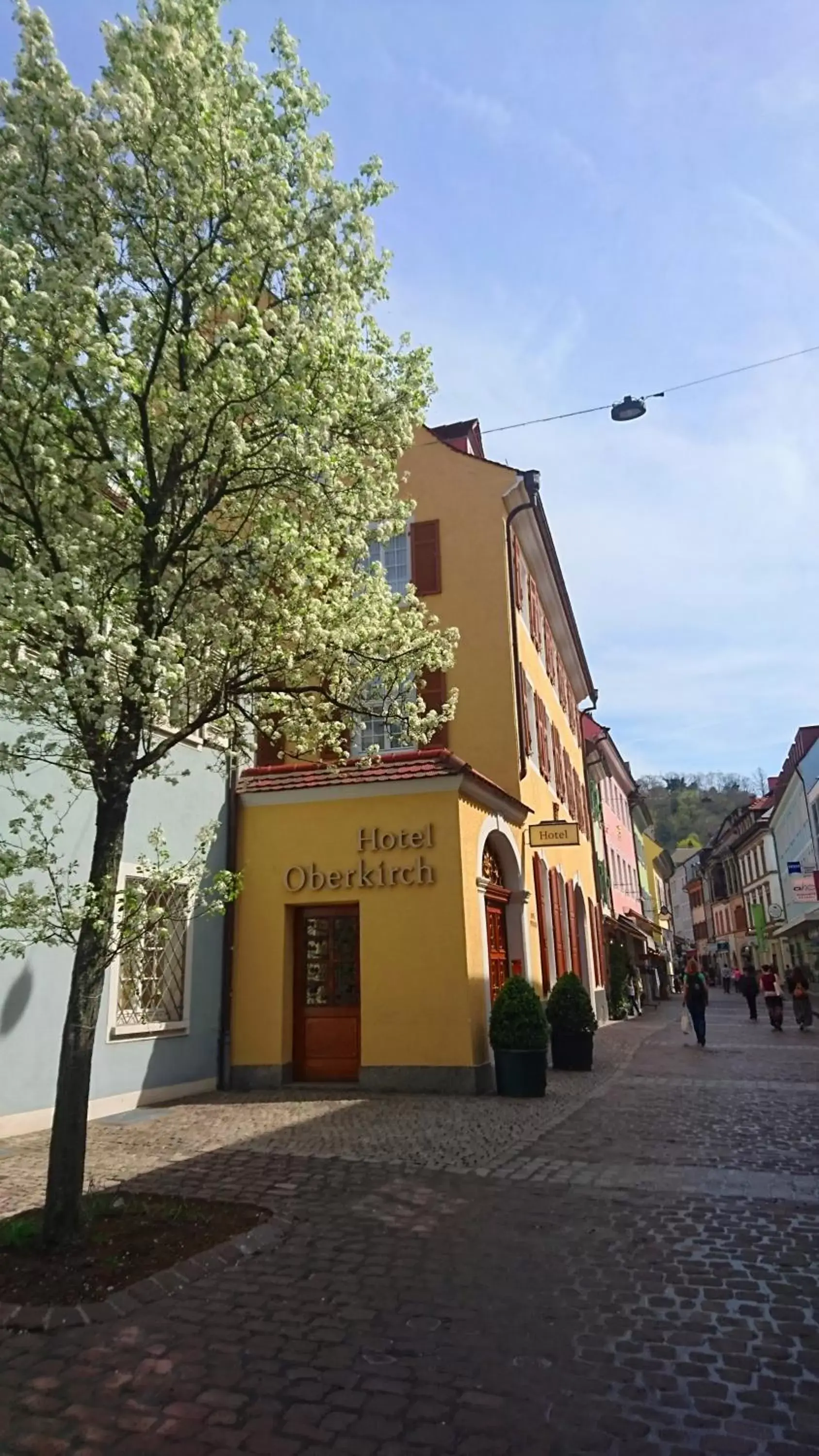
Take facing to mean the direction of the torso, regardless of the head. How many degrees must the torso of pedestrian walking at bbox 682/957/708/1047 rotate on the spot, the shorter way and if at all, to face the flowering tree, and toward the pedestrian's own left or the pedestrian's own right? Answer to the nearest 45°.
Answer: approximately 180°

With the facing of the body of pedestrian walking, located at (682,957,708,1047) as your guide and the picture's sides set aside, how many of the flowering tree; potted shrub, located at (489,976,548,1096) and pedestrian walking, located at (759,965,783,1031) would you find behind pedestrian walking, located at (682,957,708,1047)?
2

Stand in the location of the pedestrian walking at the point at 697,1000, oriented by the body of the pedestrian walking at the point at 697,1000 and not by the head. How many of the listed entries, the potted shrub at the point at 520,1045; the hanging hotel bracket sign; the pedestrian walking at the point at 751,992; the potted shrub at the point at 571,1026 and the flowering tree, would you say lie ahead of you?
1

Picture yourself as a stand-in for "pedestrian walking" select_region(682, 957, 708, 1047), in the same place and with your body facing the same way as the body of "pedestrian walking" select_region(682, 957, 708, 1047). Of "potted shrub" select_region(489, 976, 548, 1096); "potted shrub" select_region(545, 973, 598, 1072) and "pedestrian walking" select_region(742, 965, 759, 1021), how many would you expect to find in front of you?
1

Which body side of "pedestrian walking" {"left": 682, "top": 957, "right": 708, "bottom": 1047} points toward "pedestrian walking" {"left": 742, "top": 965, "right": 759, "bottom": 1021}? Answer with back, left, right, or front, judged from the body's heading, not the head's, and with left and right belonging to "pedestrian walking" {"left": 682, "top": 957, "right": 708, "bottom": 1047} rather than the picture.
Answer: front

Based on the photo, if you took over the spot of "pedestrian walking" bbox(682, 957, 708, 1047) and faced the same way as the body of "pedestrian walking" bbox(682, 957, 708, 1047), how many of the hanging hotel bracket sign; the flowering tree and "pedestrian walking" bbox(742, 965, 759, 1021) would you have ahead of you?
1

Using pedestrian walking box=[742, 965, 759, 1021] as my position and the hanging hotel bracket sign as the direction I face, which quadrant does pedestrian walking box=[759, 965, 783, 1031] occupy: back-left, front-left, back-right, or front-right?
front-left

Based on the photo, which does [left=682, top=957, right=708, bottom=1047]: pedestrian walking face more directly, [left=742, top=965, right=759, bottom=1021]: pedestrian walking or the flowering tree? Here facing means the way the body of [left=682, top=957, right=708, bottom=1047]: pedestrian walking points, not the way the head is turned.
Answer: the pedestrian walking

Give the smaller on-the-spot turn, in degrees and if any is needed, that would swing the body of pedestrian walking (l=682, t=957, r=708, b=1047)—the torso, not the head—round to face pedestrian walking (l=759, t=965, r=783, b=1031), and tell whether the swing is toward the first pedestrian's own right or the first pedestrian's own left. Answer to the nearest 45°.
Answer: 0° — they already face them

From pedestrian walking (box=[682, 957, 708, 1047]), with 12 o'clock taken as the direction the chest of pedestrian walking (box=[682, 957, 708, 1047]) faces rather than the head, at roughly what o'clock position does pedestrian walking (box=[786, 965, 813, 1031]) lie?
pedestrian walking (box=[786, 965, 813, 1031]) is roughly at 1 o'clock from pedestrian walking (box=[682, 957, 708, 1047]).

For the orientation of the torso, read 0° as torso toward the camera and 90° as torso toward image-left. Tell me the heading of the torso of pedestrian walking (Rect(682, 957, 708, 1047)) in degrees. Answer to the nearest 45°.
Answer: approximately 180°

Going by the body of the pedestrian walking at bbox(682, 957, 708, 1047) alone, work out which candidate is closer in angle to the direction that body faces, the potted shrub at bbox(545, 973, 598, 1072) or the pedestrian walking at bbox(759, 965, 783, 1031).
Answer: the pedestrian walking

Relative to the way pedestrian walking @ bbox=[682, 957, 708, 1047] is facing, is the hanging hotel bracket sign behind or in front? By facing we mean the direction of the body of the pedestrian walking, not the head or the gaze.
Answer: behind

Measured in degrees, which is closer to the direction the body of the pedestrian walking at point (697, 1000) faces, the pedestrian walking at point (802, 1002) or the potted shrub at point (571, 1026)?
the pedestrian walking
